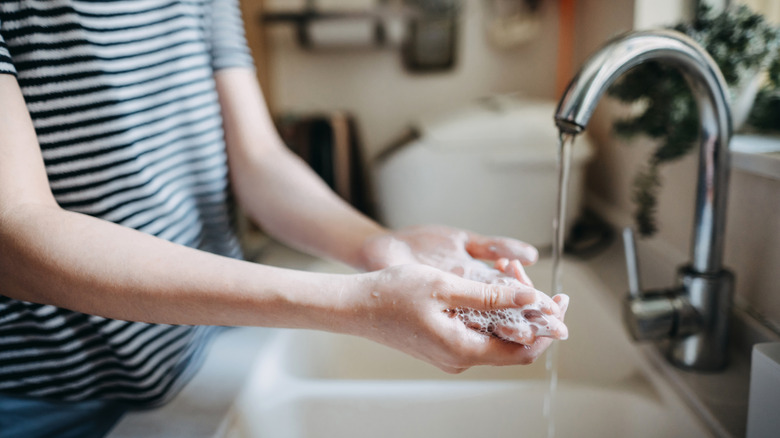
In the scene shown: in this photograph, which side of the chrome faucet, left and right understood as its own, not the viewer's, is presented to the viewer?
left

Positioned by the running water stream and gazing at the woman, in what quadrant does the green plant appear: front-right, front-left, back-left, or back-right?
back-right
